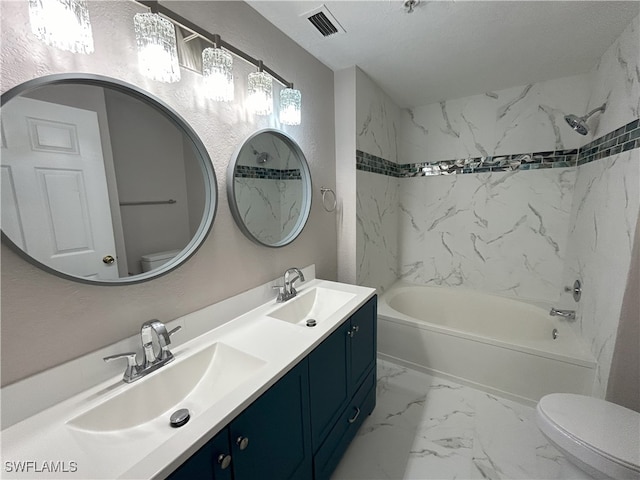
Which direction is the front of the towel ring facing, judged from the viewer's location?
facing the viewer and to the right of the viewer

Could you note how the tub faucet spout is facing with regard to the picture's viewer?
facing to the left of the viewer

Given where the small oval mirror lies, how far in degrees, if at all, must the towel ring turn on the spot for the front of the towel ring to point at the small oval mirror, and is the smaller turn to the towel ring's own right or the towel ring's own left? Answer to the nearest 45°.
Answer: approximately 90° to the towel ring's own right

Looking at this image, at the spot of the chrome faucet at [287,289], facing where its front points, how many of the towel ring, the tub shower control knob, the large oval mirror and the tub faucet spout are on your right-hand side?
1

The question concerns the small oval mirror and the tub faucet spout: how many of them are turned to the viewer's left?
1

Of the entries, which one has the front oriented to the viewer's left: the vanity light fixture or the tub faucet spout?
the tub faucet spout

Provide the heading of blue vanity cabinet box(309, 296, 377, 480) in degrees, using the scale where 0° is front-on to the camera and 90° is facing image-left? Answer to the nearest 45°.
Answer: approximately 315°
